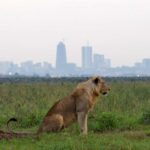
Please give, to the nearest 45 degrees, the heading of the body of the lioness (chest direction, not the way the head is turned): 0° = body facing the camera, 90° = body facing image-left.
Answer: approximately 270°
